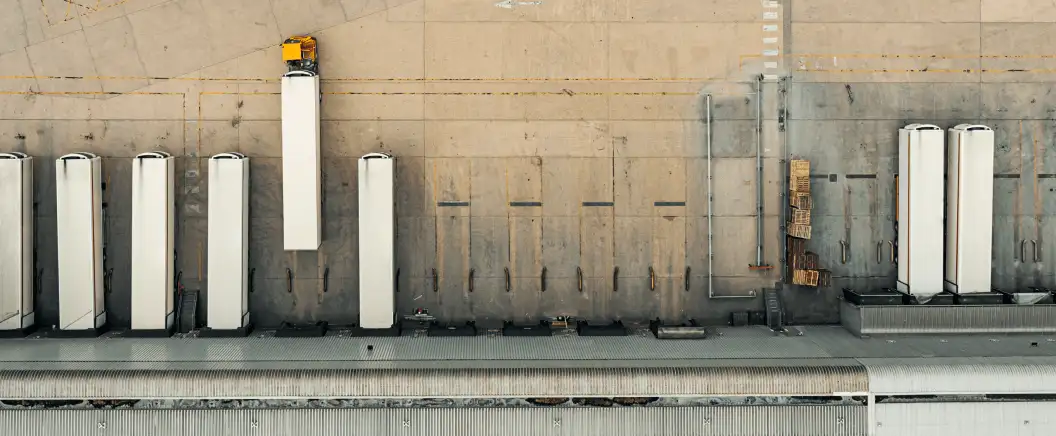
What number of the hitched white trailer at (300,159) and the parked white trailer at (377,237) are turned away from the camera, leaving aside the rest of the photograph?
2

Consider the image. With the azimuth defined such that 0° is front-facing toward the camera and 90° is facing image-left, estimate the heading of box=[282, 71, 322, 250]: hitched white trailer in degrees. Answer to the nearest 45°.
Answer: approximately 180°

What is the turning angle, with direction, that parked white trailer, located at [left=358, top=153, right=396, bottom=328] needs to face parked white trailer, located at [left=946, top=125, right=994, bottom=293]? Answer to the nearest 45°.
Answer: approximately 90° to its right

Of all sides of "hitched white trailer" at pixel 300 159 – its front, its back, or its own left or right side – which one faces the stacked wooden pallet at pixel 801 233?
right

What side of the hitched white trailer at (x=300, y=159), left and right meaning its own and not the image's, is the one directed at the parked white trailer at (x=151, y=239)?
left

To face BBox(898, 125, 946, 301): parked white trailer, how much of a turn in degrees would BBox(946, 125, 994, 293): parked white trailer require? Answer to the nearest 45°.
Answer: approximately 135° to its left

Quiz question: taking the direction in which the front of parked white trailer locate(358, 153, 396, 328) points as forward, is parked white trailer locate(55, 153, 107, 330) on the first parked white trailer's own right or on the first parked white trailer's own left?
on the first parked white trailer's own left

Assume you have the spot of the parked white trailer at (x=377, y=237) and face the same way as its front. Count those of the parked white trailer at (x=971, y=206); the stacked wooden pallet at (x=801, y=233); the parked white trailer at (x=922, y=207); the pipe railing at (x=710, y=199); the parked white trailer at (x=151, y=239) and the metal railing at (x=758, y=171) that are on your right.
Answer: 5

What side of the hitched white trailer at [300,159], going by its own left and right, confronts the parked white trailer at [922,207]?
right

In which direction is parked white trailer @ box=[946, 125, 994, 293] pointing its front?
away from the camera

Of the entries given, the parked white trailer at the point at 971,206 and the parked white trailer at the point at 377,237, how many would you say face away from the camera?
2

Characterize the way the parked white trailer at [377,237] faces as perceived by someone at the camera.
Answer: facing away from the viewer

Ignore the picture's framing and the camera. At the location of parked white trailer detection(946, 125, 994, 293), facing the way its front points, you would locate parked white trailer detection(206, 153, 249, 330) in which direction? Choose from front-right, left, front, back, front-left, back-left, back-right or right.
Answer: back-left
